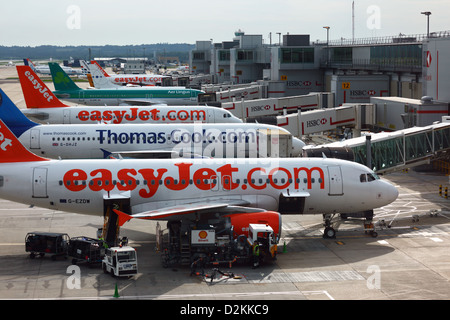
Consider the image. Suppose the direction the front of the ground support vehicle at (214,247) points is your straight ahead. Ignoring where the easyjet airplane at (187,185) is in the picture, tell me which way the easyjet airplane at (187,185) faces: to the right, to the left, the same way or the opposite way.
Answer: the same way

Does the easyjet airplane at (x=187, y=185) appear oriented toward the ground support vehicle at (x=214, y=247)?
no

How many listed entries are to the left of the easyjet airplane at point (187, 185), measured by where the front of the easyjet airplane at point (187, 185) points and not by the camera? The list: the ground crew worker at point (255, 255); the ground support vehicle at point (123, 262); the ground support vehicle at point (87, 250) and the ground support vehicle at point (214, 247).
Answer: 0

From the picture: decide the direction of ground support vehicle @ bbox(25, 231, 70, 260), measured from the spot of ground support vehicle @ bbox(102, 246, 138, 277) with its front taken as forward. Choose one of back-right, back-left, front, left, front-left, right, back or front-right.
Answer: back

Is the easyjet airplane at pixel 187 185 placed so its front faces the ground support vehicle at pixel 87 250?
no

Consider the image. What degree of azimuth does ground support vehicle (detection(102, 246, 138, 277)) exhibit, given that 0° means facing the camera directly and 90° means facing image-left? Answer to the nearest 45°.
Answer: approximately 315°

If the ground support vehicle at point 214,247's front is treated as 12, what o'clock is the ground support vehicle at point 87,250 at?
the ground support vehicle at point 87,250 is roughly at 6 o'clock from the ground support vehicle at point 214,247.

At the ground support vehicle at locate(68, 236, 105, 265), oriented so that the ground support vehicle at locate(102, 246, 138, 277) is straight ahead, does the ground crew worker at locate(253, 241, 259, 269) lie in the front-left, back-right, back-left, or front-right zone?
front-left

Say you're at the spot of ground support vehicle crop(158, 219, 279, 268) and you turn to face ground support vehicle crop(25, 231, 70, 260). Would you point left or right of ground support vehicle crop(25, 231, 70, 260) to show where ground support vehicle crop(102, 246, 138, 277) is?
left

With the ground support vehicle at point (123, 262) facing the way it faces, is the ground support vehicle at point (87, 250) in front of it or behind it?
behind

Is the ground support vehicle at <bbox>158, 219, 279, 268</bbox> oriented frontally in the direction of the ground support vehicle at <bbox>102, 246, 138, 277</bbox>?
no

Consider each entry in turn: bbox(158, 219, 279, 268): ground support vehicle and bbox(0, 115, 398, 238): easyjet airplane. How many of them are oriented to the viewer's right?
2

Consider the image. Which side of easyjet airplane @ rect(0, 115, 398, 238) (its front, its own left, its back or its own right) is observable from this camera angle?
right

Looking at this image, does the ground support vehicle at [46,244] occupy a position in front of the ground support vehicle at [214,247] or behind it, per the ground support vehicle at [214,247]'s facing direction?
behind

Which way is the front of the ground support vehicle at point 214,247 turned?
to the viewer's right
